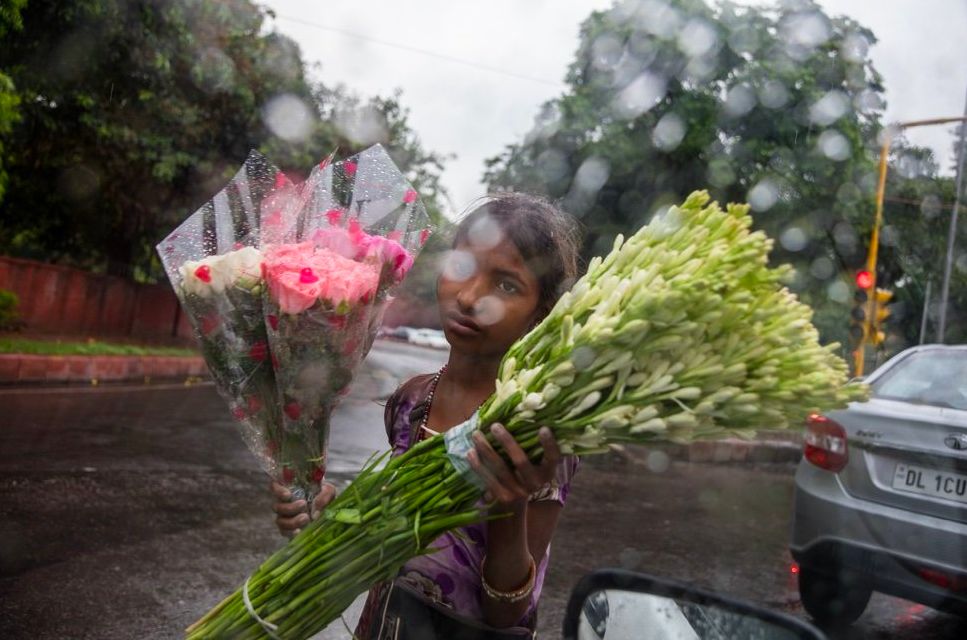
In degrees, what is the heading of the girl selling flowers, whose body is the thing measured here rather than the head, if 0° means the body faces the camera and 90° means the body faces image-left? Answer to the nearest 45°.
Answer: approximately 45°

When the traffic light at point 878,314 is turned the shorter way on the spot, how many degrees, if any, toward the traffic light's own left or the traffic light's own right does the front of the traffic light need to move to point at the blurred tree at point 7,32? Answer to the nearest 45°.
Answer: approximately 135° to the traffic light's own right
